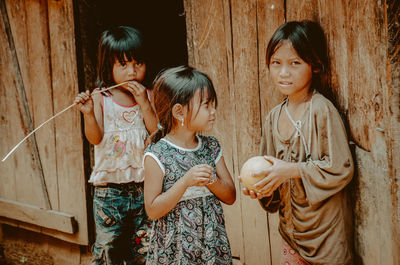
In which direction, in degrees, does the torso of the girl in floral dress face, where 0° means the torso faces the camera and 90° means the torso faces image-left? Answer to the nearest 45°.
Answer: approximately 315°

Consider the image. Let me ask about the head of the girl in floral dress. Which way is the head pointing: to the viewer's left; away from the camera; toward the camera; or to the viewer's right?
to the viewer's right

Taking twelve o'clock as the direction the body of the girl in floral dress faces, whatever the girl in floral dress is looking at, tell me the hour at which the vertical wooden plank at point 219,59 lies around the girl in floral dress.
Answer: The vertical wooden plank is roughly at 8 o'clock from the girl in floral dress.

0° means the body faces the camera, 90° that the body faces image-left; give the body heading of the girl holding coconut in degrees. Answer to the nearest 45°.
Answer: approximately 45°

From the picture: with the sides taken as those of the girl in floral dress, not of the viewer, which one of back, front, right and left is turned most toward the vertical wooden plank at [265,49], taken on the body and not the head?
left

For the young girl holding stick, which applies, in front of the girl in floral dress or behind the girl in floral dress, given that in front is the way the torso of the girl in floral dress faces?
behind

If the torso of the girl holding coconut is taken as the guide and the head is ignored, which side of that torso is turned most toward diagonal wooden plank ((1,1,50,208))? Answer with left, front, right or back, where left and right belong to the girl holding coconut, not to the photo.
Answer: right
